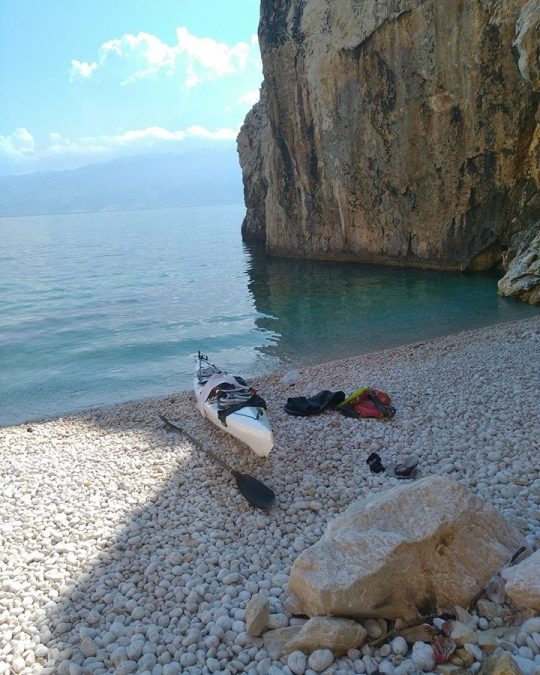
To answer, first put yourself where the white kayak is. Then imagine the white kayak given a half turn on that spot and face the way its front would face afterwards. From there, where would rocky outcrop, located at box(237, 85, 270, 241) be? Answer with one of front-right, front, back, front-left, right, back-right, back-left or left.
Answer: front-right

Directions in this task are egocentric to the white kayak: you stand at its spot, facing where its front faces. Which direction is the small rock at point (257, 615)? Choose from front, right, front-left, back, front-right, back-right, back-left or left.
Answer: front-right

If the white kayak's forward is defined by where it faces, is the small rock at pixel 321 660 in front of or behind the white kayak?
in front

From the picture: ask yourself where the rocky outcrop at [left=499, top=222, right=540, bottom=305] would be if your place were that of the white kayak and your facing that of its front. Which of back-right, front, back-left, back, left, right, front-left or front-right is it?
left

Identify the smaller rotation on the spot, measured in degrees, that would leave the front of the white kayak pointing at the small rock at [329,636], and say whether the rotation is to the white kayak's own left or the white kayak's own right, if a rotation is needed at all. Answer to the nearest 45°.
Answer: approximately 45° to the white kayak's own right

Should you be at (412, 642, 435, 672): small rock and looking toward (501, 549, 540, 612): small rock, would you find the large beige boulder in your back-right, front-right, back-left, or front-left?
front-left

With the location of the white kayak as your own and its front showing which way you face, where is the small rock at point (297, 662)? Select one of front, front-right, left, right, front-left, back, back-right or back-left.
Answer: front-right

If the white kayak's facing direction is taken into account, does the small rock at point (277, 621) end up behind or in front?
in front
